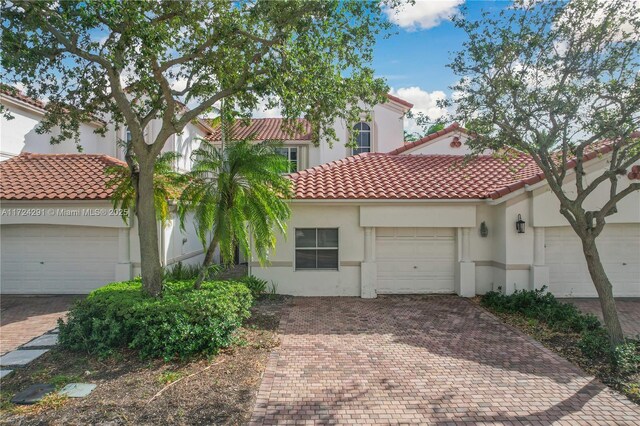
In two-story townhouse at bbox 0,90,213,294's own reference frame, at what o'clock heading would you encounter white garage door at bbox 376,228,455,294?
The white garage door is roughly at 10 o'clock from the two-story townhouse.

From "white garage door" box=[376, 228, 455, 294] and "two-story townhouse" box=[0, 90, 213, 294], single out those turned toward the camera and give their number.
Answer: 2

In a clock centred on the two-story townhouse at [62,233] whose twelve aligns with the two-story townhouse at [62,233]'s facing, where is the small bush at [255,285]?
The small bush is roughly at 10 o'clock from the two-story townhouse.

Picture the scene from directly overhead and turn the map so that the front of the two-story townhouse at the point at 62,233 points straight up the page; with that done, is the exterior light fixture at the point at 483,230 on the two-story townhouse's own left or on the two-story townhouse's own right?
on the two-story townhouse's own left

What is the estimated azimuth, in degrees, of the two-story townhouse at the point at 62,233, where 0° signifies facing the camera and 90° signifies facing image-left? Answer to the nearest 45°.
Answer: approximately 0°

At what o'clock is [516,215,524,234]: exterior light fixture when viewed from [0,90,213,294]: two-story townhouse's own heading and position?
The exterior light fixture is roughly at 10 o'clock from the two-story townhouse.

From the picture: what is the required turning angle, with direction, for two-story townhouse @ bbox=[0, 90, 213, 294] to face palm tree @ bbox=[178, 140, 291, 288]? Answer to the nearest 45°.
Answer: approximately 45° to its left

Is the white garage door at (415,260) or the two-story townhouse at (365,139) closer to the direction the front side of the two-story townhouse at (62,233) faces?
the white garage door

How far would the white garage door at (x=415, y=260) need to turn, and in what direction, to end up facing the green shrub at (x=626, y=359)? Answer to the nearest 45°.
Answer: approximately 45° to its left

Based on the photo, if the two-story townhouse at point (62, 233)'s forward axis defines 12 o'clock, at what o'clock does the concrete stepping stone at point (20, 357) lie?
The concrete stepping stone is roughly at 12 o'clock from the two-story townhouse.
